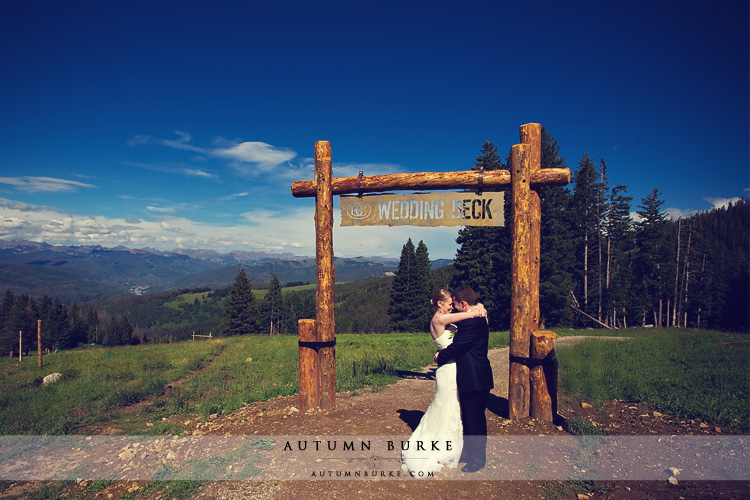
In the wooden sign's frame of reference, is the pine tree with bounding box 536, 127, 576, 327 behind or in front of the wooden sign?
behind

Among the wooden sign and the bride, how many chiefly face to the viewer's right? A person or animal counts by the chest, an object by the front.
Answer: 1

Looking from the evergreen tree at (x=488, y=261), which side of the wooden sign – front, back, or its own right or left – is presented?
back

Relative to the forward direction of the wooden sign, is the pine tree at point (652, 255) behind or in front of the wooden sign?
behind

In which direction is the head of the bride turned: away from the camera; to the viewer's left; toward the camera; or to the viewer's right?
to the viewer's right

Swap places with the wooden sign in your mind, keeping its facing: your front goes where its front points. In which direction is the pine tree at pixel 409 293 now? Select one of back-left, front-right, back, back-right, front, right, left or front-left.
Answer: back

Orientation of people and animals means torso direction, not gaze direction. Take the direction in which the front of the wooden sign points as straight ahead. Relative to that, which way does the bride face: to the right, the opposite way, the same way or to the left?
to the left

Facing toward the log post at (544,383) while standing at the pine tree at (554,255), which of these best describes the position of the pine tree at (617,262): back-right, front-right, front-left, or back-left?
back-left

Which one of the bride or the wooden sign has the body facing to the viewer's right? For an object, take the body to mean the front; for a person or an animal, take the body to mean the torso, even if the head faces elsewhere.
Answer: the bride

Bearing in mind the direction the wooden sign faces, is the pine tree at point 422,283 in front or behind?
behind

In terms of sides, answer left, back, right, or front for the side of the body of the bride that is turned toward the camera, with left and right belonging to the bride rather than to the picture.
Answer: right

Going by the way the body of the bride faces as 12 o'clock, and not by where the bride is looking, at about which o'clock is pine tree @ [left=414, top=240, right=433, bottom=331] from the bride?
The pine tree is roughly at 9 o'clock from the bride.
